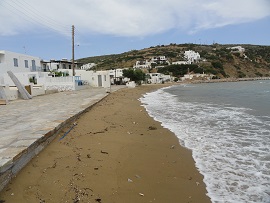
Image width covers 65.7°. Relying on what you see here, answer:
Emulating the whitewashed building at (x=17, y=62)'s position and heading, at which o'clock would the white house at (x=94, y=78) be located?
The white house is roughly at 10 o'clock from the whitewashed building.

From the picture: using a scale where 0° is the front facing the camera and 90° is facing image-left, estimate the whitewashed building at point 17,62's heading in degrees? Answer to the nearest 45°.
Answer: approximately 315°
